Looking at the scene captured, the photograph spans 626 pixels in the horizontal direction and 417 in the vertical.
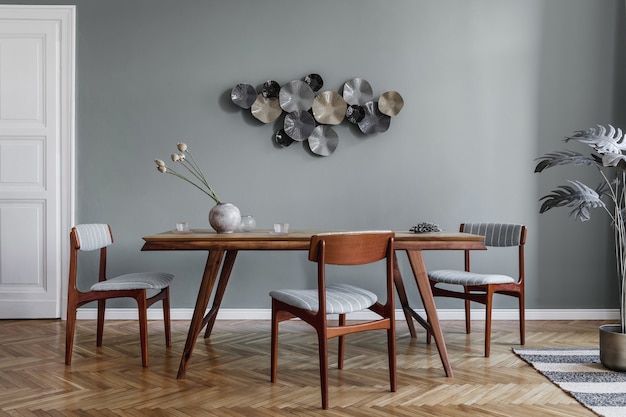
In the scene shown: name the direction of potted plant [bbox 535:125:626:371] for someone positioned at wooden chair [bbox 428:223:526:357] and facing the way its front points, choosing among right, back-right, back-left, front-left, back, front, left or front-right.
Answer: left

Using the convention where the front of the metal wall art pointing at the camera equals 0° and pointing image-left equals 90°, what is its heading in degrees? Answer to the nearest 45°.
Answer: approximately 0°

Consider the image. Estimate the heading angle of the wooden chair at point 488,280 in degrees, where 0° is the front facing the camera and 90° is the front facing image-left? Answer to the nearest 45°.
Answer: approximately 45°

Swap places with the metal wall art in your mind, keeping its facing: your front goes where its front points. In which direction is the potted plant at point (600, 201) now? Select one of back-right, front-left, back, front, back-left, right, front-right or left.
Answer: front-left

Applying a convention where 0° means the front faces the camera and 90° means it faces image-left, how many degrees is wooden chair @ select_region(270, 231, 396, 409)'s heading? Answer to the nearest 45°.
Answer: approximately 135°

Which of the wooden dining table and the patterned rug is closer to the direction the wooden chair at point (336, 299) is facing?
the wooden dining table

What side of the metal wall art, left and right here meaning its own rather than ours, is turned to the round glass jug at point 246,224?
front

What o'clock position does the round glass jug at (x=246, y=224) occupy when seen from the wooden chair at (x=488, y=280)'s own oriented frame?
The round glass jug is roughly at 1 o'clock from the wooden chair.

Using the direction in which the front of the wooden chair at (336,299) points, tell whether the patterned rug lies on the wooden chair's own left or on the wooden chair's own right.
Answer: on the wooden chair's own right

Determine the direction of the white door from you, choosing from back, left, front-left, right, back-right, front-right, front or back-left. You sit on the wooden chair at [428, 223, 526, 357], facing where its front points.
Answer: front-right

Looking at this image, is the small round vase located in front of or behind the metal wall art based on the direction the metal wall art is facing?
in front

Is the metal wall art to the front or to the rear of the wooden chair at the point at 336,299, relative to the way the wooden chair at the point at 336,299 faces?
to the front

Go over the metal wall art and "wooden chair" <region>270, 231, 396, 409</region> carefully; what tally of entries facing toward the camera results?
1
